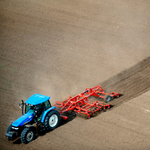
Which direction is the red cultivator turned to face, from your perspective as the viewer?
facing the viewer and to the left of the viewer

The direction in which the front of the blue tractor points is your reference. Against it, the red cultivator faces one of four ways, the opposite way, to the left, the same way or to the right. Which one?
the same way

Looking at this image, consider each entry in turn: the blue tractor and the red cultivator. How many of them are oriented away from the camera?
0

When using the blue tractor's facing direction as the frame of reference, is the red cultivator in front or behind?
behind

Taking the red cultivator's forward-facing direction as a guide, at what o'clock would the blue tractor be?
The blue tractor is roughly at 12 o'clock from the red cultivator.
